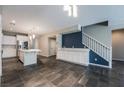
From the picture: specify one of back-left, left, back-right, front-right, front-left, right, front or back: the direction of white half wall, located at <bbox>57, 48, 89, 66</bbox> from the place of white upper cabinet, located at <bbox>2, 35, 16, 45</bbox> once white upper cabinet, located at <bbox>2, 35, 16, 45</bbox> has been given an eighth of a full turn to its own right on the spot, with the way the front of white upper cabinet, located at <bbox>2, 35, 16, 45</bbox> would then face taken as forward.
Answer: left

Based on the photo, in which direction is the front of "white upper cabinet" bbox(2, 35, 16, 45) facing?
toward the camera

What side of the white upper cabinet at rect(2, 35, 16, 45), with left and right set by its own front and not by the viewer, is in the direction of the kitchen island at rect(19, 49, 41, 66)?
front
